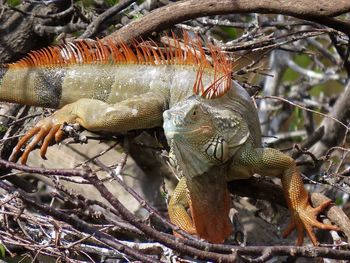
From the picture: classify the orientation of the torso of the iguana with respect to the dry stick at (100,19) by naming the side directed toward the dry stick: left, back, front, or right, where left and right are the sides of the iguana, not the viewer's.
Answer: back

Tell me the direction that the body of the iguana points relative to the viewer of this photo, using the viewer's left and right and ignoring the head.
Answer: facing the viewer and to the right of the viewer
